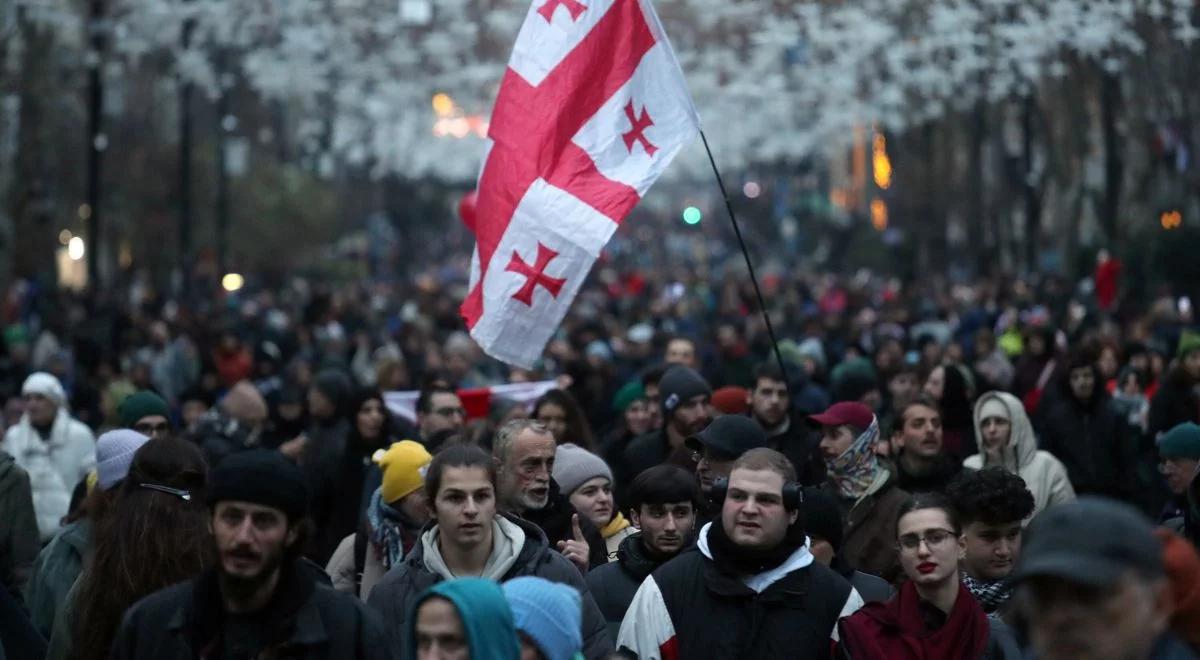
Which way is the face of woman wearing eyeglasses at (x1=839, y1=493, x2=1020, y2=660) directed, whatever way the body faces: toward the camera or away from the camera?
toward the camera

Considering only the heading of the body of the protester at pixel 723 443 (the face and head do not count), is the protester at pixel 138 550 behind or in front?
in front

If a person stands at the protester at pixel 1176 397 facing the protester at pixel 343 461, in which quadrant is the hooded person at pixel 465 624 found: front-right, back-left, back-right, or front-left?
front-left

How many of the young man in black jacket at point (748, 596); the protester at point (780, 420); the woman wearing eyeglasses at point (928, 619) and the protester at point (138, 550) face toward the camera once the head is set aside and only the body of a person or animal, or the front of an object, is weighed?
3

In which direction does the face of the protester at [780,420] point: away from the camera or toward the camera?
toward the camera

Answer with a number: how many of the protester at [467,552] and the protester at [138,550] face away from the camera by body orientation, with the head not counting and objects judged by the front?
1

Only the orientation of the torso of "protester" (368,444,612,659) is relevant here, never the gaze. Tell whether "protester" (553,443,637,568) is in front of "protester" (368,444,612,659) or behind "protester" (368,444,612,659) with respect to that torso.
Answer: behind

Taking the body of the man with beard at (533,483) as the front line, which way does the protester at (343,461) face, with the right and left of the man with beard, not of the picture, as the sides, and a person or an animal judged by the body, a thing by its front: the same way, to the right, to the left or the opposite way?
the same way

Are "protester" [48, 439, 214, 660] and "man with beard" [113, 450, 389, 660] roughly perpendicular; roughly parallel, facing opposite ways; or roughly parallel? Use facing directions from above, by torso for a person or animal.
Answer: roughly parallel, facing opposite ways

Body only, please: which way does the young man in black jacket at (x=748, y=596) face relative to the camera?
toward the camera

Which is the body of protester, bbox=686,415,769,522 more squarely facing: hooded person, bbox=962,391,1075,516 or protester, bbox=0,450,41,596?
the protester

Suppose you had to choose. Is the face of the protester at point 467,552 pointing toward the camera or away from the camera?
toward the camera

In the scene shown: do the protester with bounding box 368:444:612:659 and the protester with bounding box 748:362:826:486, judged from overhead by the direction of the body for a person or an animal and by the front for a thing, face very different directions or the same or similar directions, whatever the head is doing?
same or similar directions

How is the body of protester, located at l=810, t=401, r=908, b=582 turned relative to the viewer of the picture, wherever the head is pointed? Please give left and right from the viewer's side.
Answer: facing the viewer and to the left of the viewer

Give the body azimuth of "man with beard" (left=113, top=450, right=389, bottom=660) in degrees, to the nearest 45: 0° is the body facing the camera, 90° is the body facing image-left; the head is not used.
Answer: approximately 0°

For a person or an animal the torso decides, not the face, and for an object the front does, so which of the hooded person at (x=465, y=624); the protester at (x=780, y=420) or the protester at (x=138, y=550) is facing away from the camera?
the protester at (x=138, y=550)

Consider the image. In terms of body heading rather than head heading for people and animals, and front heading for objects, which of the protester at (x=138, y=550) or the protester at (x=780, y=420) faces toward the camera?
the protester at (x=780, y=420)
